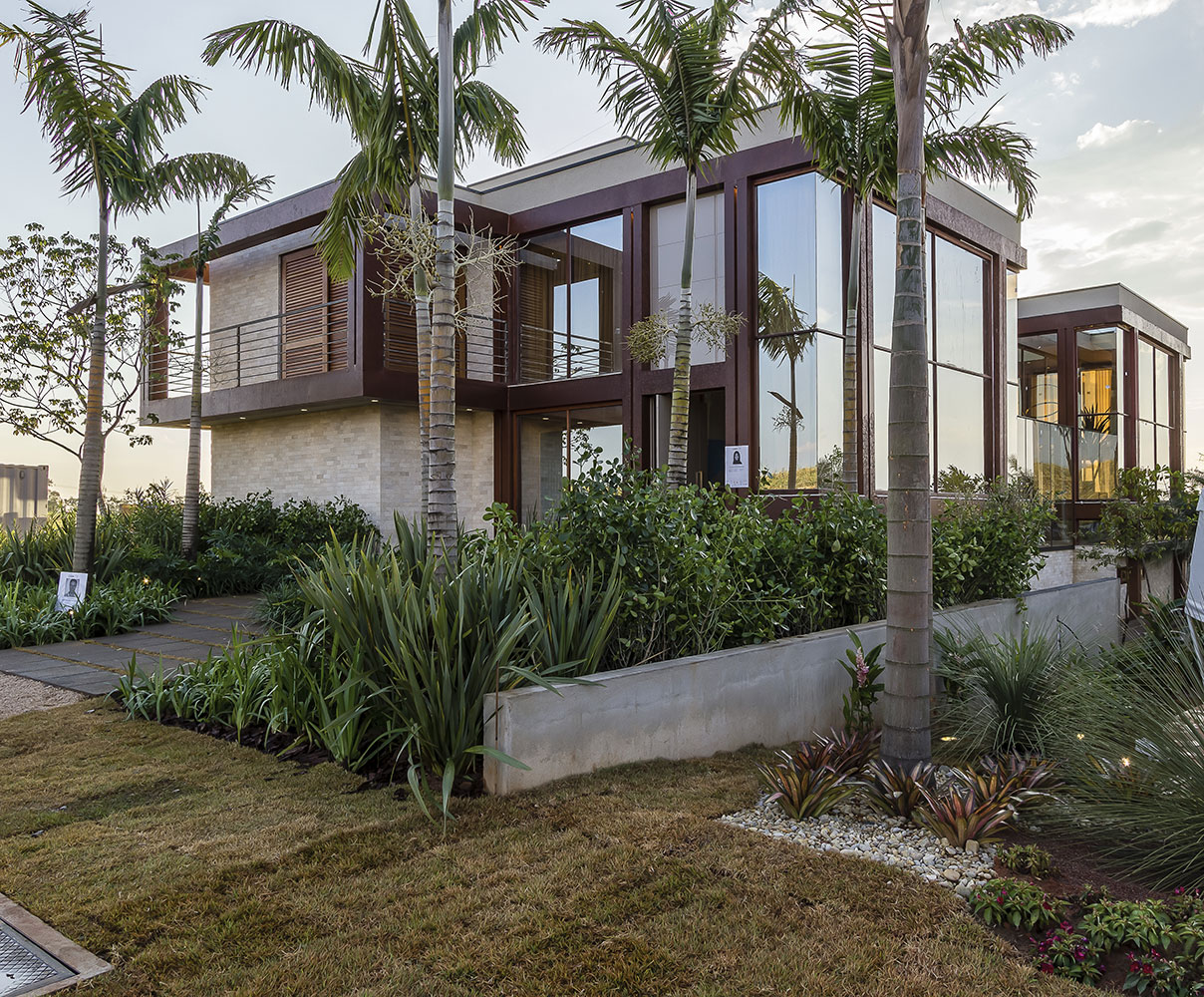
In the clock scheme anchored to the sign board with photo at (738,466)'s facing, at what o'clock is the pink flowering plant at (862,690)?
The pink flowering plant is roughly at 12 o'clock from the sign board with photo.

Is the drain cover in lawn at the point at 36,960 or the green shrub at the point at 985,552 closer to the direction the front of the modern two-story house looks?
the drain cover in lawn

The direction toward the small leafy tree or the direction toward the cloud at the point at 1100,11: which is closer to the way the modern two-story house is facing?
the small leafy tree

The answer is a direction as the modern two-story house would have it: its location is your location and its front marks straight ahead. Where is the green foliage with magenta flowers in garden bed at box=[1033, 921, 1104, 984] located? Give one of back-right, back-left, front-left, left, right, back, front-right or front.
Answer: front-left

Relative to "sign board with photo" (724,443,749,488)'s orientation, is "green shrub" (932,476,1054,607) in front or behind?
in front

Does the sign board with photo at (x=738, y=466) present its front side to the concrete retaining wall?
yes

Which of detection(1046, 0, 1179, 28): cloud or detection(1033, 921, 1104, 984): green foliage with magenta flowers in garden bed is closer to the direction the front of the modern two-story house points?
the green foliage with magenta flowers in garden bed

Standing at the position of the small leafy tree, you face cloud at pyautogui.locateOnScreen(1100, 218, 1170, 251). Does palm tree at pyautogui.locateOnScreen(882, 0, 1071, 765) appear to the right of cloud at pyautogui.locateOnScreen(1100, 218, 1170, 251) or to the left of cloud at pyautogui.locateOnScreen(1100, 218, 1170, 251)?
right

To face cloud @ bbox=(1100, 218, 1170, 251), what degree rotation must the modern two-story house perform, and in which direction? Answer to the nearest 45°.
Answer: approximately 135° to its left

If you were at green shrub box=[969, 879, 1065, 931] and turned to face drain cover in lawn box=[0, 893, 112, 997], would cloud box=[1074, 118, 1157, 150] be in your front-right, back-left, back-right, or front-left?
back-right

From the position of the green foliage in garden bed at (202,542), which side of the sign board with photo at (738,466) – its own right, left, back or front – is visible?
right
